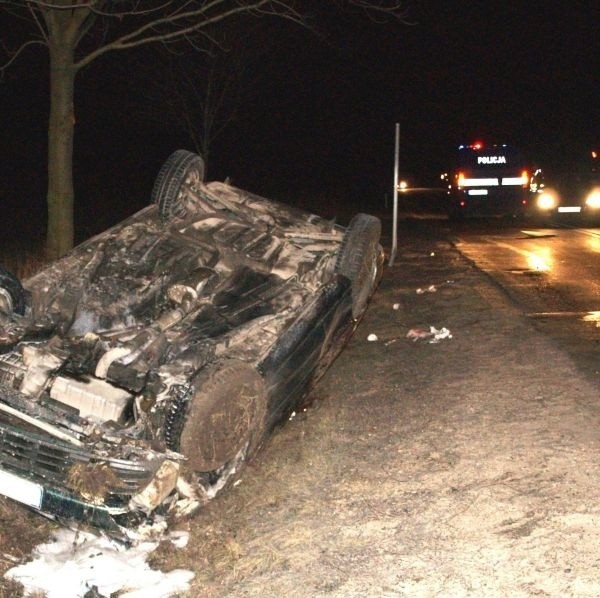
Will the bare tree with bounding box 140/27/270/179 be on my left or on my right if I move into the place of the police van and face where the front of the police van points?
on my left

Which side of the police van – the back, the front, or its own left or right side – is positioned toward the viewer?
back

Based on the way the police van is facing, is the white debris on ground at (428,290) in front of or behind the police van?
behind

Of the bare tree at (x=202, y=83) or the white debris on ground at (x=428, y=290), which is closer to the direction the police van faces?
the bare tree

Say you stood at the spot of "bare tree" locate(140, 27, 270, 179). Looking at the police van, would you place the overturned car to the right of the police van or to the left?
right

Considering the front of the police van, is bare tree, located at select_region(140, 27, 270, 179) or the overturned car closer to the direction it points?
the bare tree

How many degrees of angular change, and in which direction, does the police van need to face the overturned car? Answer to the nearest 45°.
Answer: approximately 180°

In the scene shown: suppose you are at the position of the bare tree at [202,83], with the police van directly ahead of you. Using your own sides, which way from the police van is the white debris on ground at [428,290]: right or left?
right
